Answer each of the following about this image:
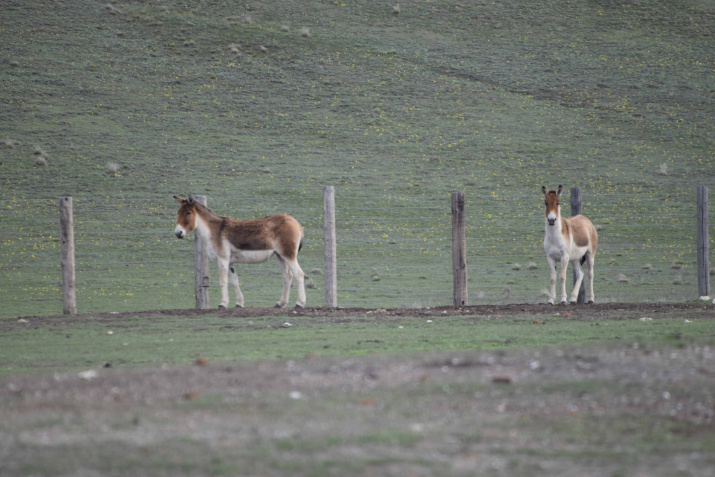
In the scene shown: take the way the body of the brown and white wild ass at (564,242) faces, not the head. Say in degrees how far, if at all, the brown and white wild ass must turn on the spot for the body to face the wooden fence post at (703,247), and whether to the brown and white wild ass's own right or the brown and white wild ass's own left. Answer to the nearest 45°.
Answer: approximately 135° to the brown and white wild ass's own left

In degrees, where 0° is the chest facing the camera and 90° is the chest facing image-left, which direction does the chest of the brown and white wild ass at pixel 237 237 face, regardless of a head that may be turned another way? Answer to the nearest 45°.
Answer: approximately 90°

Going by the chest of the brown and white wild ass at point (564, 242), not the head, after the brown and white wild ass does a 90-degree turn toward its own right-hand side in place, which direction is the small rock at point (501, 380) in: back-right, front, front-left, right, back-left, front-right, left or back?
back-left

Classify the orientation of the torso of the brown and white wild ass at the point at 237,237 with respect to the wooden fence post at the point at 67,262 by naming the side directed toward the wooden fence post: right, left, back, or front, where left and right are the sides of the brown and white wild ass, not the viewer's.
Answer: front

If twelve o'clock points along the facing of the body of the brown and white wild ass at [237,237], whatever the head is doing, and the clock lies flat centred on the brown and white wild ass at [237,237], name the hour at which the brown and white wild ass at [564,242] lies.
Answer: the brown and white wild ass at [564,242] is roughly at 6 o'clock from the brown and white wild ass at [237,237].

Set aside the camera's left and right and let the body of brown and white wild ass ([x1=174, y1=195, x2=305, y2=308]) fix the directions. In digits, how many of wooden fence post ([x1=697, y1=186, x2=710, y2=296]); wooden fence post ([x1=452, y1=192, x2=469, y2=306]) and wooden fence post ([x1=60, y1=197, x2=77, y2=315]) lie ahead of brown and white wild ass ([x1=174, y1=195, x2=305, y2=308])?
1

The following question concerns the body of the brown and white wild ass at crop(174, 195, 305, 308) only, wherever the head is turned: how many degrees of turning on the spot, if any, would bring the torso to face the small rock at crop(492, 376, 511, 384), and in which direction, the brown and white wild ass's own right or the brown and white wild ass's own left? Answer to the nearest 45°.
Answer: approximately 90° to the brown and white wild ass's own left

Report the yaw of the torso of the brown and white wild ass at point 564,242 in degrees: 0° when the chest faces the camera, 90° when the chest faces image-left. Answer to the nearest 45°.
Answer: approximately 45°

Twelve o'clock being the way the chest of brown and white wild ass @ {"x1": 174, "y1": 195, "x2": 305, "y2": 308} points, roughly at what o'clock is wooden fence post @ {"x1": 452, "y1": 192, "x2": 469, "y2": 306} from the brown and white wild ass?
The wooden fence post is roughly at 6 o'clock from the brown and white wild ass.

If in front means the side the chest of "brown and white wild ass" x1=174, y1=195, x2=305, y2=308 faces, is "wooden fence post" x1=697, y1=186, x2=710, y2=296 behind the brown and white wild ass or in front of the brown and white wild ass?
behind

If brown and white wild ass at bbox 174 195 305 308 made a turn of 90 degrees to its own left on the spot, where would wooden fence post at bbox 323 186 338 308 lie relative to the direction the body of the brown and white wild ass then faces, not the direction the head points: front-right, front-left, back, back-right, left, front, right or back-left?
left

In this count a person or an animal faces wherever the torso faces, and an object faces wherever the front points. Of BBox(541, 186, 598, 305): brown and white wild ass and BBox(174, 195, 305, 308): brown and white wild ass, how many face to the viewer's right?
0
